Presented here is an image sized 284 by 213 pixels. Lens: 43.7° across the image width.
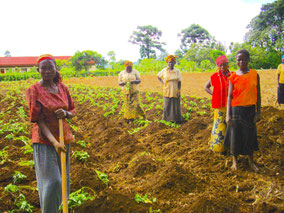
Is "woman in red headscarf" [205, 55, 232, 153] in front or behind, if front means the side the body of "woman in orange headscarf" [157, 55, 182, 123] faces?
in front

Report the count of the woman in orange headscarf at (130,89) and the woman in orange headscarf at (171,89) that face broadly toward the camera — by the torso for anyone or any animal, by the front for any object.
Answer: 2

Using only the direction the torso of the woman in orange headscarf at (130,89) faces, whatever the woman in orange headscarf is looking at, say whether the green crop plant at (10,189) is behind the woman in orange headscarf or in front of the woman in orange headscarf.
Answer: in front

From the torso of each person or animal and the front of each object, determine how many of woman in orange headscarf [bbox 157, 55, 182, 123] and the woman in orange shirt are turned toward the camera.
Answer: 2

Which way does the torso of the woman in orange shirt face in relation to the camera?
toward the camera

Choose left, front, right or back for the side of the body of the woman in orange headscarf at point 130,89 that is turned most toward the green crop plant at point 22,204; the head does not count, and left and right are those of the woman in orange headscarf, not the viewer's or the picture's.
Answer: front

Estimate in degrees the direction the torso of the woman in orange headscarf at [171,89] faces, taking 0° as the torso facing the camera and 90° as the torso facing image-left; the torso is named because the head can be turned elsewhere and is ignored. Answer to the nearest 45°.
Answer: approximately 0°

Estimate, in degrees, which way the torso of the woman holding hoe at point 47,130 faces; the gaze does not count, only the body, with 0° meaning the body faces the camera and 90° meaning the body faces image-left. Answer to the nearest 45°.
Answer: approximately 315°

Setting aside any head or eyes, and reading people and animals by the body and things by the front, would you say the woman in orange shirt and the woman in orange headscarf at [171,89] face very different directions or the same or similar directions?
same or similar directions

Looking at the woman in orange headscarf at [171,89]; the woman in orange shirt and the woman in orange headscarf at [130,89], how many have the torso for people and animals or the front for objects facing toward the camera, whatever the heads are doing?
3

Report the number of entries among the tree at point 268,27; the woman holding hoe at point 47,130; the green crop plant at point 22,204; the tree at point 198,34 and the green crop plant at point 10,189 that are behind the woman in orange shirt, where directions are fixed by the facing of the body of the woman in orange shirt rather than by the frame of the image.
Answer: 2
